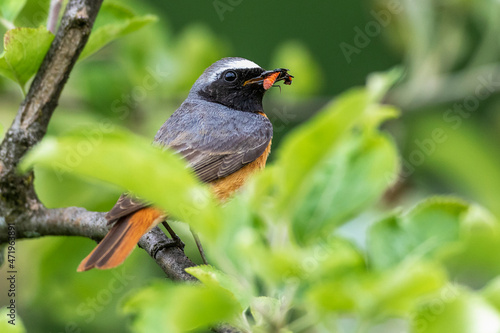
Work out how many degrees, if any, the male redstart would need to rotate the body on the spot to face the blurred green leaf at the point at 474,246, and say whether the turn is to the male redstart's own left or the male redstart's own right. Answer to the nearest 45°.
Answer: approximately 90° to the male redstart's own right

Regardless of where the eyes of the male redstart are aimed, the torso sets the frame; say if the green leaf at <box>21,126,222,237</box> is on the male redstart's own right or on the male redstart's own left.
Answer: on the male redstart's own right

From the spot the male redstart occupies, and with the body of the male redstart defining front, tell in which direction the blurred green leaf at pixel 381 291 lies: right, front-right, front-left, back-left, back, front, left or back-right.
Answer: right

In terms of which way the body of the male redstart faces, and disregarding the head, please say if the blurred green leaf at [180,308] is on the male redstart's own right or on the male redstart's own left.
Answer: on the male redstart's own right

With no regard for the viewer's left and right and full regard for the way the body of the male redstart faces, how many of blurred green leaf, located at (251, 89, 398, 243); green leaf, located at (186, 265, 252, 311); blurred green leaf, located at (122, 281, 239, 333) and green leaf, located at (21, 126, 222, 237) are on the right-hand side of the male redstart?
4

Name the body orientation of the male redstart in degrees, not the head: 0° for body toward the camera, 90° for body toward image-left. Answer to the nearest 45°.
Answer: approximately 270°

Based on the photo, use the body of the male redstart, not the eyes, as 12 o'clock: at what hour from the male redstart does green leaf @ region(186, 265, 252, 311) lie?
The green leaf is roughly at 3 o'clock from the male redstart.

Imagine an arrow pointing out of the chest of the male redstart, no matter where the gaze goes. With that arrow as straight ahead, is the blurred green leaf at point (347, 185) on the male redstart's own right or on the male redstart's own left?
on the male redstart's own right

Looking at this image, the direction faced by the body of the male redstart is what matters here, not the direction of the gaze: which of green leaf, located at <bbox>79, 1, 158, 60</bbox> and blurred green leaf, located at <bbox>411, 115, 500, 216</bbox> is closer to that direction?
the blurred green leaf
